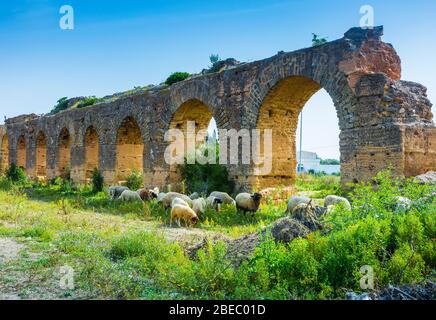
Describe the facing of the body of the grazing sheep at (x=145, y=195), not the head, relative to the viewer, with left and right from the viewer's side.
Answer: facing to the right of the viewer

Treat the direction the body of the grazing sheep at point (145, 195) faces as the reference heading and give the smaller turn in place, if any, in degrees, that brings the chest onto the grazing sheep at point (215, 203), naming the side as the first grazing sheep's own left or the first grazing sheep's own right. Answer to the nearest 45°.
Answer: approximately 45° to the first grazing sheep's own right
